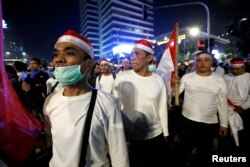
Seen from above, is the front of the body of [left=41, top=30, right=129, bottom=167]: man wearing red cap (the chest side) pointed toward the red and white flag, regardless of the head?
no

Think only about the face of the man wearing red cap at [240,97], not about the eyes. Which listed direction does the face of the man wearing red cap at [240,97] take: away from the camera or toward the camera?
toward the camera

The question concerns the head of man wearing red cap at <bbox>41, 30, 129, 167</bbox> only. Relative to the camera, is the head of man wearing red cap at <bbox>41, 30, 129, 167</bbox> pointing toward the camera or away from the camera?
toward the camera

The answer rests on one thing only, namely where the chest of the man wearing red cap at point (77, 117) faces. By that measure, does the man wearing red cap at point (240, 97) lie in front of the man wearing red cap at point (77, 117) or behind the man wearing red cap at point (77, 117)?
behind

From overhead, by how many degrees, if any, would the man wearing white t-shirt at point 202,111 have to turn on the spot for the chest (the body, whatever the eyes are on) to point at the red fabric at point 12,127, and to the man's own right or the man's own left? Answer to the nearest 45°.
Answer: approximately 45° to the man's own right

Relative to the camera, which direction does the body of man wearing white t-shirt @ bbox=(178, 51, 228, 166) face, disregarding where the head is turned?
toward the camera

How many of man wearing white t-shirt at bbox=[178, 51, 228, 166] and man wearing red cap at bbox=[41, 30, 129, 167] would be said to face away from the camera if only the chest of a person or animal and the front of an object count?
0

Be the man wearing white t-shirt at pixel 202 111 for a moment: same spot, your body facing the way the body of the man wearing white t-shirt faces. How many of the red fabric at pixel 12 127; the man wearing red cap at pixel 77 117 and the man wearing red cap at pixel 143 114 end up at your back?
0

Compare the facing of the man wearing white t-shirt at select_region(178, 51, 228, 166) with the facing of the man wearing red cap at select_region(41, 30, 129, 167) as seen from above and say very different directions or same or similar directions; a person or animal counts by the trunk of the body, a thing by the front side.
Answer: same or similar directions

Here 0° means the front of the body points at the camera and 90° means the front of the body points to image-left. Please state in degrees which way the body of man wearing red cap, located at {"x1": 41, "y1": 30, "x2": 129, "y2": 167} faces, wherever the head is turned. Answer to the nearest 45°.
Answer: approximately 45°

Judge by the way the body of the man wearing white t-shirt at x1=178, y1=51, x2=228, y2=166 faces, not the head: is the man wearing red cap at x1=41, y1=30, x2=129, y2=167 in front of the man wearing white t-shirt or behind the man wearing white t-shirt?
in front

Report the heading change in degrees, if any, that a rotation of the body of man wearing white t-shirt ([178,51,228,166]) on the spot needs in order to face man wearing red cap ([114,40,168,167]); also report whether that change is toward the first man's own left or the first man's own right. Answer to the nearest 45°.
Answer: approximately 45° to the first man's own right

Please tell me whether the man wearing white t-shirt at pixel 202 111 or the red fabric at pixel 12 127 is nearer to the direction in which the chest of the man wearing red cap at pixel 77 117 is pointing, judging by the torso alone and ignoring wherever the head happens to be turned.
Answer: the red fabric
